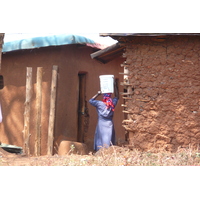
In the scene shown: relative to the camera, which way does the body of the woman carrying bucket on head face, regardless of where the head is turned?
away from the camera

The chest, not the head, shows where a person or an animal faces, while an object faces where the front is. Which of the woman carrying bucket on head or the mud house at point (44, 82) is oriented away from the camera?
the woman carrying bucket on head

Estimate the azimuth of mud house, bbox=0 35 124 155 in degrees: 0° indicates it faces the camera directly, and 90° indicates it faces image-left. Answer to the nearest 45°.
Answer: approximately 315°

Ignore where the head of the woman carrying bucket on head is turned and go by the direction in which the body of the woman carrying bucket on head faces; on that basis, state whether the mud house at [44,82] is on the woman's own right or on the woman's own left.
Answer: on the woman's own left

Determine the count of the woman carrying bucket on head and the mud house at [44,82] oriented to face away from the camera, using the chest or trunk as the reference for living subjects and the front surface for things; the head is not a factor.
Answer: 1

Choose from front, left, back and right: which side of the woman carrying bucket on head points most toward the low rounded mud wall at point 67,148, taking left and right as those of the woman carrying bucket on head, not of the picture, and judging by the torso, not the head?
left
